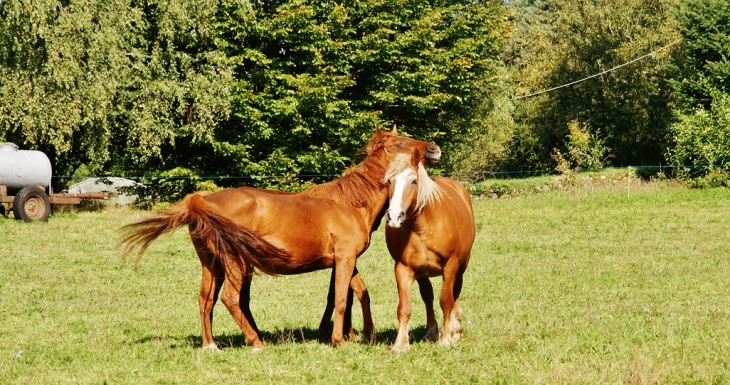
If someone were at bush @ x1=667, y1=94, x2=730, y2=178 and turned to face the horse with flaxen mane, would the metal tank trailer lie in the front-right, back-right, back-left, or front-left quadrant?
front-right

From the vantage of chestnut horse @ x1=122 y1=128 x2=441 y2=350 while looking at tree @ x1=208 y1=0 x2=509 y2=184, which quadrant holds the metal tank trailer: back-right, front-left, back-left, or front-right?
front-left

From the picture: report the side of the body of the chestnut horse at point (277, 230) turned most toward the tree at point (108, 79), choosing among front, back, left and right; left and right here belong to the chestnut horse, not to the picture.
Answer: left

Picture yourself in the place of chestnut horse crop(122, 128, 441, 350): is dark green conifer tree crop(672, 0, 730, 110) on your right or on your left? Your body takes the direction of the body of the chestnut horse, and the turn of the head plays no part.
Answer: on your left

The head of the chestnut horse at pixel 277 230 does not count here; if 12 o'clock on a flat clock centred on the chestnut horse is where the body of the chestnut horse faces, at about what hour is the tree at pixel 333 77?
The tree is roughly at 9 o'clock from the chestnut horse.

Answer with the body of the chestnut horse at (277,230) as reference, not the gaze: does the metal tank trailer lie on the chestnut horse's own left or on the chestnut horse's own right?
on the chestnut horse's own left

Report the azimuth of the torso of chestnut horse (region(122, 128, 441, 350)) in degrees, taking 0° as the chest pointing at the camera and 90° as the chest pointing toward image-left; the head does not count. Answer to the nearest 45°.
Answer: approximately 270°

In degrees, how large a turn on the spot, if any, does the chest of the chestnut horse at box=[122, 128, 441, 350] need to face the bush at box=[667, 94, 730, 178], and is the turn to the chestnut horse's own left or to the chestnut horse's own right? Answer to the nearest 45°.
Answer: approximately 45° to the chestnut horse's own left

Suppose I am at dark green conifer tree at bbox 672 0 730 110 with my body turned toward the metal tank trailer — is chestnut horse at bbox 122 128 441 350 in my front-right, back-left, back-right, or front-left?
front-left
